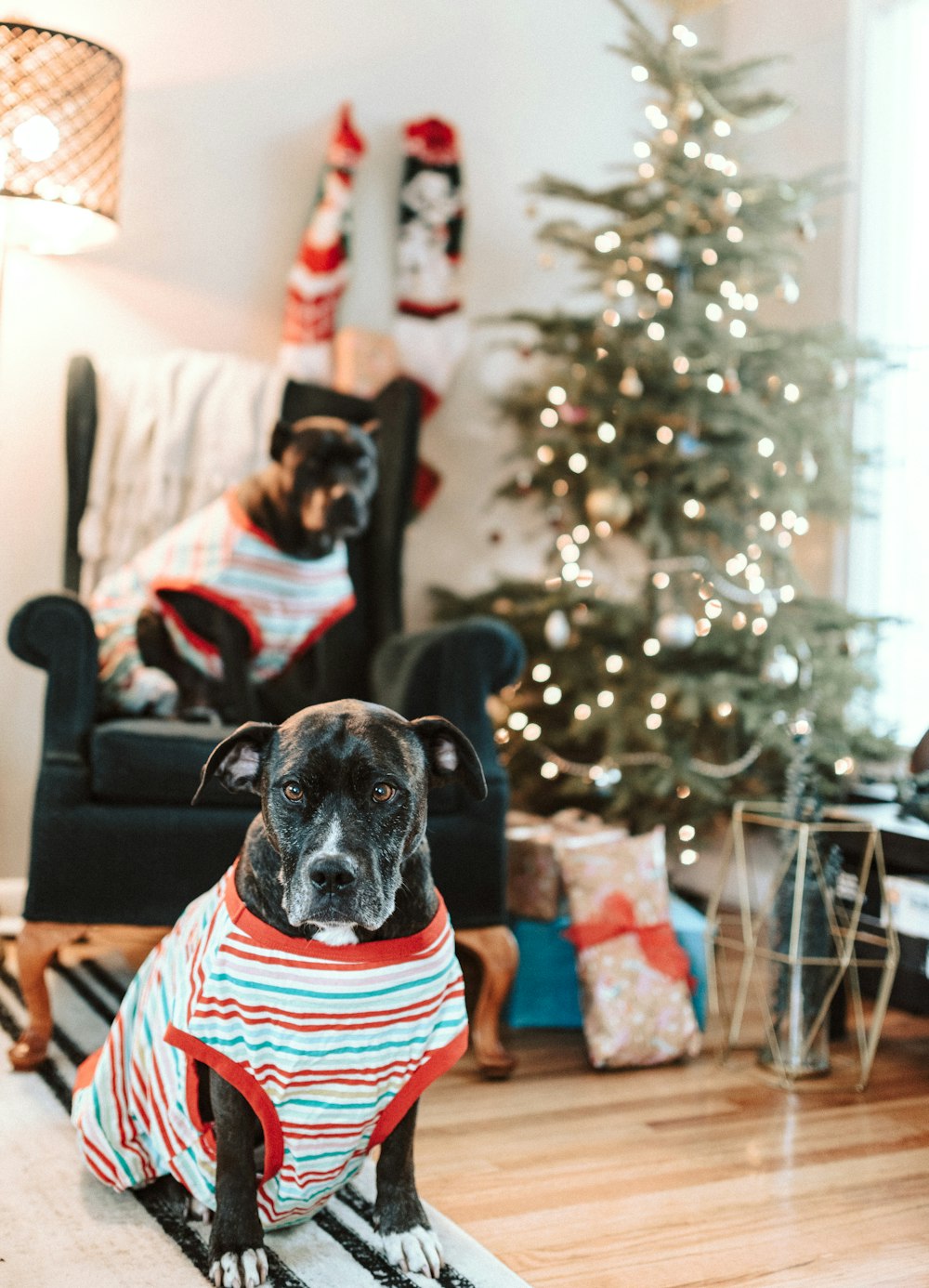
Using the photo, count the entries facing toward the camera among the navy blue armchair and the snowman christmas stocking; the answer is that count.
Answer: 2

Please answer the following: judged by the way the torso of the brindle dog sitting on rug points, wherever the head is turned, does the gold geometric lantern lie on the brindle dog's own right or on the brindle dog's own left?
on the brindle dog's own left

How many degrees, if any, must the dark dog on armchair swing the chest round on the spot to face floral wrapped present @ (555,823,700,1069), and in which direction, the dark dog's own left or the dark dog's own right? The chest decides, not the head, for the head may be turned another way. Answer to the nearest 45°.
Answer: approximately 45° to the dark dog's own left

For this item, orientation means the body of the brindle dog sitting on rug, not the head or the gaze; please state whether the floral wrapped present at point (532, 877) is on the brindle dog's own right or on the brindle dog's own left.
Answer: on the brindle dog's own left

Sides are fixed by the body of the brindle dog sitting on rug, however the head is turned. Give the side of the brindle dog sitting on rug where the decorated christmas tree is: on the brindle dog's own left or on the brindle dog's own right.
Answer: on the brindle dog's own left

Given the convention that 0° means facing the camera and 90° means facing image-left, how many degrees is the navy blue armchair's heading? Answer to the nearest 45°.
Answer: approximately 0°

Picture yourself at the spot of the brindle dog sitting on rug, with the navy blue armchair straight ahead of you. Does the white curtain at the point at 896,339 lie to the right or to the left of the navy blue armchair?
right
